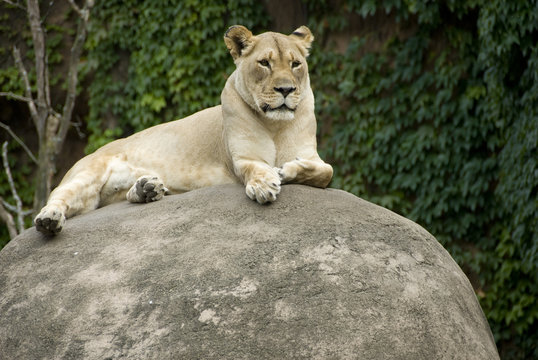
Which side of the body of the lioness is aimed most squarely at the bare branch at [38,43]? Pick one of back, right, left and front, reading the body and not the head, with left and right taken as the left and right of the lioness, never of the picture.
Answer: back
